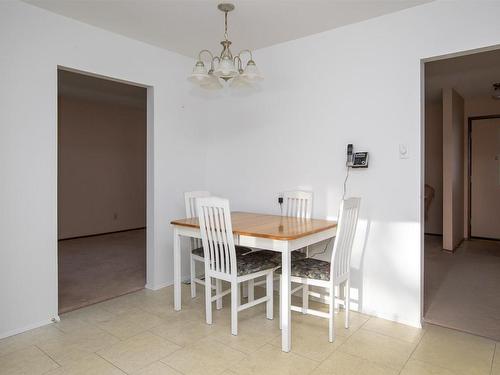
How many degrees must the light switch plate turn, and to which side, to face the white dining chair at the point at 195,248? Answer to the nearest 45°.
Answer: approximately 90° to its right

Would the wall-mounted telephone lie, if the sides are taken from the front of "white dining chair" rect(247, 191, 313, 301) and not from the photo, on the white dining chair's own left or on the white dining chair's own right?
on the white dining chair's own left

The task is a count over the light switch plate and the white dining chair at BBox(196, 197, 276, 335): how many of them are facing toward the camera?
1

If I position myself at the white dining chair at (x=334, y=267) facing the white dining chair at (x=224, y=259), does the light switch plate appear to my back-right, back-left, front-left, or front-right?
back-right

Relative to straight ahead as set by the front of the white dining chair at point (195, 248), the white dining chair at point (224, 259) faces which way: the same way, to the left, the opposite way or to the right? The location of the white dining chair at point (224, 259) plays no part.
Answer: to the left

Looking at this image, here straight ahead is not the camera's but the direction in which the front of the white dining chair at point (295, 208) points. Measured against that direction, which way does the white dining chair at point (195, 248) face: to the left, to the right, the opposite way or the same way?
to the left

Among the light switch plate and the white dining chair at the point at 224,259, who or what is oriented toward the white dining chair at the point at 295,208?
the white dining chair at the point at 224,259

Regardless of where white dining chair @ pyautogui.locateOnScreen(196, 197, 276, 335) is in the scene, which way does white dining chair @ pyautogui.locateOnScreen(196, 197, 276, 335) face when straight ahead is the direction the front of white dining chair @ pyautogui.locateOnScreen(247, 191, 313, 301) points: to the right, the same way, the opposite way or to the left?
the opposite way

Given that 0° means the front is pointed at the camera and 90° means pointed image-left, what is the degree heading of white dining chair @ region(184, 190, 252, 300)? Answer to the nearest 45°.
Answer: approximately 315°

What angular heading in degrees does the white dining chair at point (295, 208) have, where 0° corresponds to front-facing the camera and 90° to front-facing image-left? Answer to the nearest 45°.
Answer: approximately 45°
